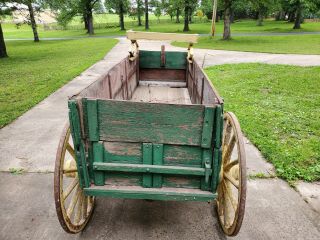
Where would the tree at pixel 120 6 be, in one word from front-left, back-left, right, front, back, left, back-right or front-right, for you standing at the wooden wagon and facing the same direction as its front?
front

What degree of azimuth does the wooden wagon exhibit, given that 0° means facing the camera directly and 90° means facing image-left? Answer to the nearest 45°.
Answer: approximately 180°
